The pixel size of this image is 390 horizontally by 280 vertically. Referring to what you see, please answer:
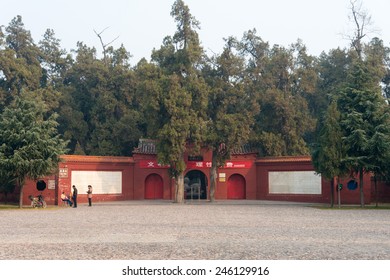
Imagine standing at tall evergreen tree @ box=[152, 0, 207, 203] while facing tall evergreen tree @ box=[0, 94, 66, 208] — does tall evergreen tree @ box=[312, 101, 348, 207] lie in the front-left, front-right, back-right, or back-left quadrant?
back-left

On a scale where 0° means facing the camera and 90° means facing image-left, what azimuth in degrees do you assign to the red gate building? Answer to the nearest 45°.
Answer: approximately 0°

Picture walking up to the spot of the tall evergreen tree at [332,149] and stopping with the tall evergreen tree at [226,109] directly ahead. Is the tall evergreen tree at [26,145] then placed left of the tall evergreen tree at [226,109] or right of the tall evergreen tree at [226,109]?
left
